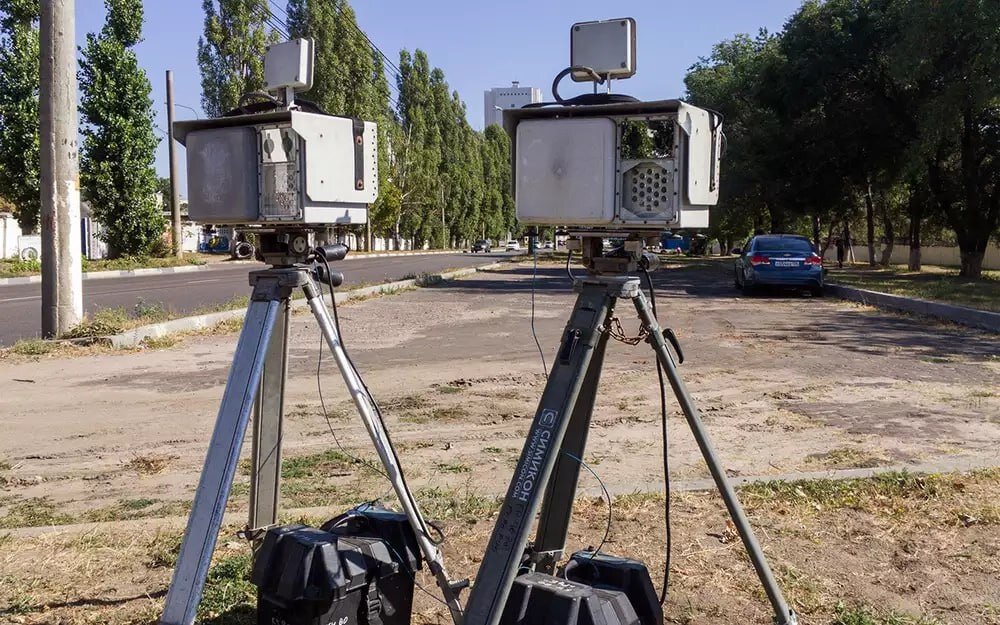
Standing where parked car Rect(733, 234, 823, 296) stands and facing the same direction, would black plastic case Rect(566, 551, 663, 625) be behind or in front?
behind

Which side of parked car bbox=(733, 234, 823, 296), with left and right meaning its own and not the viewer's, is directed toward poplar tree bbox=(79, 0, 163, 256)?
left

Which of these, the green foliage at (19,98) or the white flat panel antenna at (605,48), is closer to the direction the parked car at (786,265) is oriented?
the green foliage

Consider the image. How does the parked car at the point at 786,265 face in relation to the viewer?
away from the camera

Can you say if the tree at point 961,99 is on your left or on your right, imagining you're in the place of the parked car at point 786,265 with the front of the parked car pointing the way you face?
on your right
